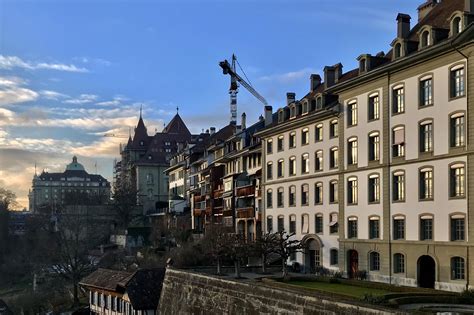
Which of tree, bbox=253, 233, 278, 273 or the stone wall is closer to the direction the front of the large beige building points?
the stone wall

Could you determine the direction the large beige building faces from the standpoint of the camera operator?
facing the viewer and to the left of the viewer

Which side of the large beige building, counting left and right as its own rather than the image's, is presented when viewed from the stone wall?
front

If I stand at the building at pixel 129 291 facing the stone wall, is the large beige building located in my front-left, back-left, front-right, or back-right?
front-left

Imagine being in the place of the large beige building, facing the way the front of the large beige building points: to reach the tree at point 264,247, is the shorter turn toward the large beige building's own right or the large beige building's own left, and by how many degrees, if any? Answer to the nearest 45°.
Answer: approximately 90° to the large beige building's own right

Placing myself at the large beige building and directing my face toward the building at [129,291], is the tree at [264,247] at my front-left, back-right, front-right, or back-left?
front-right
